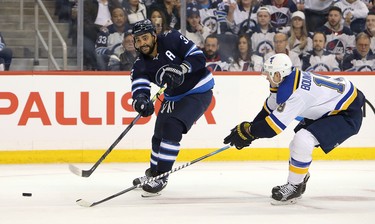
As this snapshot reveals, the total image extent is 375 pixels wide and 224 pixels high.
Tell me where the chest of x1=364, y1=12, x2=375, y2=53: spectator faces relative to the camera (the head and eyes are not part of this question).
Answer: toward the camera

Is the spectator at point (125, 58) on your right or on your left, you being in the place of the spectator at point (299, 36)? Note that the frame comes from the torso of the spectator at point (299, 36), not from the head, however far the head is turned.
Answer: on your right

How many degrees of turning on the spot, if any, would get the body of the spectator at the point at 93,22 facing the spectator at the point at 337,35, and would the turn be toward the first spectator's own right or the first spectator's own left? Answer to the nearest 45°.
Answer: approximately 45° to the first spectator's own left

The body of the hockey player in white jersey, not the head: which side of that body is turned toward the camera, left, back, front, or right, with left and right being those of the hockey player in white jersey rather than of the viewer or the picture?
left

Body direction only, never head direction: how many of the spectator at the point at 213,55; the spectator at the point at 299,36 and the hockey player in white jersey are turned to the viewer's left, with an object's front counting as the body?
1

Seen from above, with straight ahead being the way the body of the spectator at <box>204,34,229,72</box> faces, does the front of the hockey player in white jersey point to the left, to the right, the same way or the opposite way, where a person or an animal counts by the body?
to the right

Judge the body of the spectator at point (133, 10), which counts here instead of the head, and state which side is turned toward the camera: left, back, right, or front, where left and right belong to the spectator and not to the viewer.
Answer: front

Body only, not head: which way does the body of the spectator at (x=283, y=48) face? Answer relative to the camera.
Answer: toward the camera
